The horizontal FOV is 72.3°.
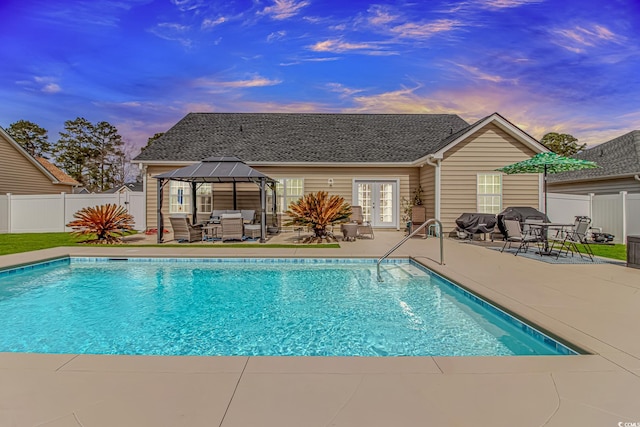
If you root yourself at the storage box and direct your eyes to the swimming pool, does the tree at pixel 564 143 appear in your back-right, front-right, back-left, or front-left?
back-right

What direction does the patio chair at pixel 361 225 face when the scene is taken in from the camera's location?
facing the viewer and to the right of the viewer

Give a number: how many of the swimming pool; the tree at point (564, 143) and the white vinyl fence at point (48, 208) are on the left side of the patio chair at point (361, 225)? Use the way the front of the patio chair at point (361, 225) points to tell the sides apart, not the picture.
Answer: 1

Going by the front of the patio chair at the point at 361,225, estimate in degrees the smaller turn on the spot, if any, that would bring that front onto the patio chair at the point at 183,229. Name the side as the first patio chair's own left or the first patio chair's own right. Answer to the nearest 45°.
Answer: approximately 90° to the first patio chair's own right

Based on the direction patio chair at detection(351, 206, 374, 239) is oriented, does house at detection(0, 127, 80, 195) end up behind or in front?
behind

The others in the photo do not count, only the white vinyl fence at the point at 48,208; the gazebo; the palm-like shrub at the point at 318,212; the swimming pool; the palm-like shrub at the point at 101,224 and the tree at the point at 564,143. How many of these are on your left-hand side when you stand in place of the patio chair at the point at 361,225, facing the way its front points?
1
